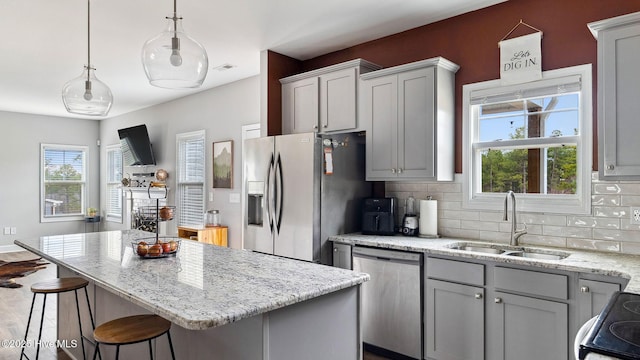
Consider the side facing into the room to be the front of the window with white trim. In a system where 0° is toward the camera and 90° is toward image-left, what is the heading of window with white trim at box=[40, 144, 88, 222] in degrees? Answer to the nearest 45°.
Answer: approximately 315°

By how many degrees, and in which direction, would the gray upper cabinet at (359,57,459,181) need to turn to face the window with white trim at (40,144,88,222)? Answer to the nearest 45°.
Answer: approximately 90° to its right

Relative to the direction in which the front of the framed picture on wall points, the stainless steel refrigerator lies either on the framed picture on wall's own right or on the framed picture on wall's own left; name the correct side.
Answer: on the framed picture on wall's own left

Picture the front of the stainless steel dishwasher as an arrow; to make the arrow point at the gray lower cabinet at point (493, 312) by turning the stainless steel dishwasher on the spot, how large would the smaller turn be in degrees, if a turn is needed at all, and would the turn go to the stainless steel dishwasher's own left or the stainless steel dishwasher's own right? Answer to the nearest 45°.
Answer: approximately 90° to the stainless steel dishwasher's own left

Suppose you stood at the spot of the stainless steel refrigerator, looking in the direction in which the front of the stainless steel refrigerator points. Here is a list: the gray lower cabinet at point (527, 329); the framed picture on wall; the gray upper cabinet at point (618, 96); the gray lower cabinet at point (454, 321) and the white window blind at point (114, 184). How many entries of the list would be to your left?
3
